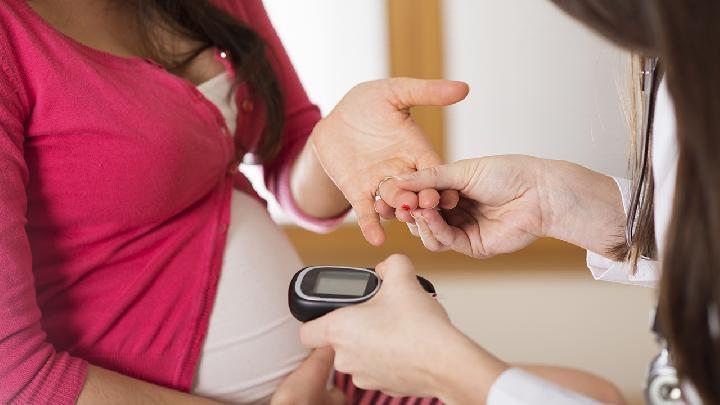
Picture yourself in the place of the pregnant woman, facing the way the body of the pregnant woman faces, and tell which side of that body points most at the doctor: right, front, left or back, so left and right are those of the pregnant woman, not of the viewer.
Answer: front

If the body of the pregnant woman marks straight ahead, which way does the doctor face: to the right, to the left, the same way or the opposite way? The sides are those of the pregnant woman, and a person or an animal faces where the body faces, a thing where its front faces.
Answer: the opposite way

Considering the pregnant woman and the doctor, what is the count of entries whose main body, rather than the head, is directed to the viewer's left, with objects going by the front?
1

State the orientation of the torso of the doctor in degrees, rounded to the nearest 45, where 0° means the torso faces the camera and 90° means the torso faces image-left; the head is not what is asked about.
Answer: approximately 90°

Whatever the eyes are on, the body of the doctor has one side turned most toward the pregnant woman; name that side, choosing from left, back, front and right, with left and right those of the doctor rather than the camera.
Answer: front

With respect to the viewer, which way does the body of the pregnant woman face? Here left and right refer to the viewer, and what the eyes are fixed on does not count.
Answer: facing the viewer and to the right of the viewer
